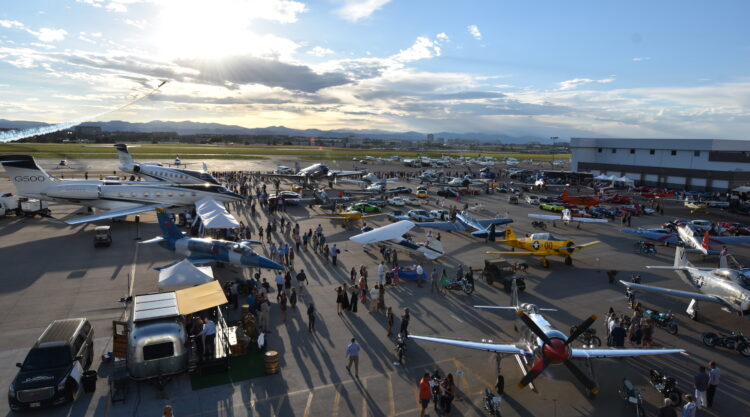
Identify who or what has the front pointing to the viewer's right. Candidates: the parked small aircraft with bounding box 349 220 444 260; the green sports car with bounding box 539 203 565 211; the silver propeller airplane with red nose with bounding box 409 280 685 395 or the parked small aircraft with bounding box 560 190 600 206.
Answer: the parked small aircraft with bounding box 560 190 600 206

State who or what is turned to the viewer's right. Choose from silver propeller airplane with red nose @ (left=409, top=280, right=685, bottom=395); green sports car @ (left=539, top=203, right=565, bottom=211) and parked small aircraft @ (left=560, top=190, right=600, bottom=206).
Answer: the parked small aircraft

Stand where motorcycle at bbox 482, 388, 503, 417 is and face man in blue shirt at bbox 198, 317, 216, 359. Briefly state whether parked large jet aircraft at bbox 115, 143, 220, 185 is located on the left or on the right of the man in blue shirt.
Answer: right

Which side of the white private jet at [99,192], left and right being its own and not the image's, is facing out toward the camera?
right

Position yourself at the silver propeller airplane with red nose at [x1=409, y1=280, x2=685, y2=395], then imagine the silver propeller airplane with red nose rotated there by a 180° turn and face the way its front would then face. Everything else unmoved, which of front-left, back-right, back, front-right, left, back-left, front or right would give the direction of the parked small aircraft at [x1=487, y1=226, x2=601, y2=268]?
front

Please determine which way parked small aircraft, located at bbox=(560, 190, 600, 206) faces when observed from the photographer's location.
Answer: facing to the right of the viewer

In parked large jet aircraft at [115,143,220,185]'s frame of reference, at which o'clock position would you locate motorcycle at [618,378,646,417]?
The motorcycle is roughly at 1 o'clock from the parked large jet aircraft.
